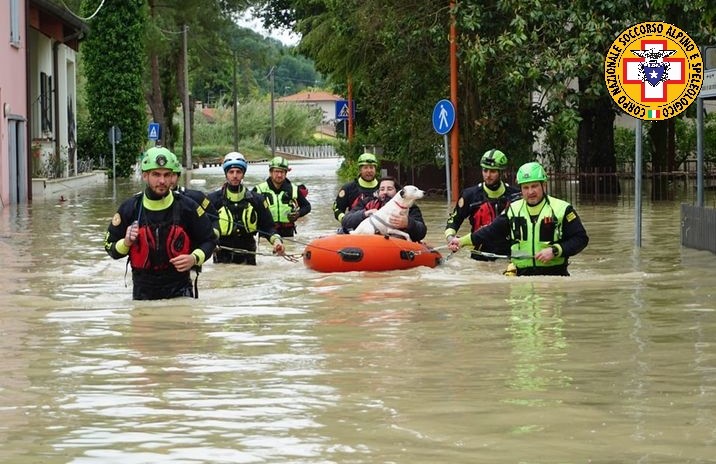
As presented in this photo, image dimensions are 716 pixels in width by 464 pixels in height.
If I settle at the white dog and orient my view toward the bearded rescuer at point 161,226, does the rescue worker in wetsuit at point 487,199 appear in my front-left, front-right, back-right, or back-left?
back-left

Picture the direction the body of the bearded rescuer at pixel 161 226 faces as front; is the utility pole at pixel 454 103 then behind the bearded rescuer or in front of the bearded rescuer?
behind
